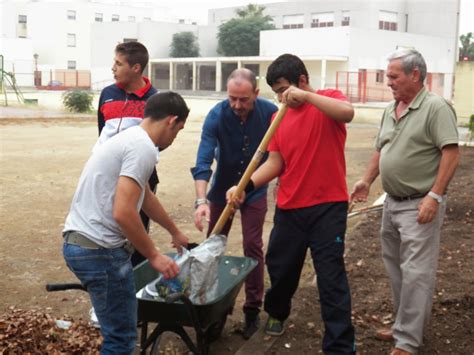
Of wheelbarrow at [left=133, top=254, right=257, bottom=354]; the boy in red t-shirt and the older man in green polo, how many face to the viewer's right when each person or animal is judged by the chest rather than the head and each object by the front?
1

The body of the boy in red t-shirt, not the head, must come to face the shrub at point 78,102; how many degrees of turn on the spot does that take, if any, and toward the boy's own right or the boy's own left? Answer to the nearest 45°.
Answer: approximately 135° to the boy's own right

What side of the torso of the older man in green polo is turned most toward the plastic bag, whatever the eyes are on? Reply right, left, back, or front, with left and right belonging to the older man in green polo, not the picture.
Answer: front

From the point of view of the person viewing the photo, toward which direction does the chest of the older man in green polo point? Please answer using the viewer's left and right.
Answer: facing the viewer and to the left of the viewer

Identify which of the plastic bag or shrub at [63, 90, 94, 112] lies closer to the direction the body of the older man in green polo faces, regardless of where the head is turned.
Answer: the plastic bag

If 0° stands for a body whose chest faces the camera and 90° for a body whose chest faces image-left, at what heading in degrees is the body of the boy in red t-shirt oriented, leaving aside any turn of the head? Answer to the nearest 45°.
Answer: approximately 45°

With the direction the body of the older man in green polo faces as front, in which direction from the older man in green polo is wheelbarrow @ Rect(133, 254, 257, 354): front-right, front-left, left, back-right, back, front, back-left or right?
front

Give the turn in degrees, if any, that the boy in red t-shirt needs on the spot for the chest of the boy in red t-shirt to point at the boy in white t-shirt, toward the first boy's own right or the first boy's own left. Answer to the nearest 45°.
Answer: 0° — they already face them

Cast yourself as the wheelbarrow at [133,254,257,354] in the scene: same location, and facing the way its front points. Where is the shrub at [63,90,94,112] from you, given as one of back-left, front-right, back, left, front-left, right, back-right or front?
left

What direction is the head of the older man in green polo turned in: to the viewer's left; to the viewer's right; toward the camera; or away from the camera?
to the viewer's left

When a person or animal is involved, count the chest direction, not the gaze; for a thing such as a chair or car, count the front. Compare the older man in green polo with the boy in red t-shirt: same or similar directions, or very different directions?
same or similar directions

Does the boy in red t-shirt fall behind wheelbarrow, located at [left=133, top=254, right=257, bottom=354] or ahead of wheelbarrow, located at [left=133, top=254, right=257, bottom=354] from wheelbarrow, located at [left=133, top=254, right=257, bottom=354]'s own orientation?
ahead

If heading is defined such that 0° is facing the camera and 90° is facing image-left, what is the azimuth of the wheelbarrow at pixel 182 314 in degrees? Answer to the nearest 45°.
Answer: approximately 270°

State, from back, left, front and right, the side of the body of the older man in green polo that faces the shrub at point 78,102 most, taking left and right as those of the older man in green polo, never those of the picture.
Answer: right

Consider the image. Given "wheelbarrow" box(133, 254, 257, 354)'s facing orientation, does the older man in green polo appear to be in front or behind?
in front

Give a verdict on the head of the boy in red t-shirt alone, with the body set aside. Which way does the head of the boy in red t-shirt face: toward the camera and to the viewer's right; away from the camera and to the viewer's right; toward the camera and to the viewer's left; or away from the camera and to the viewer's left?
toward the camera and to the viewer's left

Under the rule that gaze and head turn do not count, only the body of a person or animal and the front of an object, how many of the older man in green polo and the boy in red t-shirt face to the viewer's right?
0
